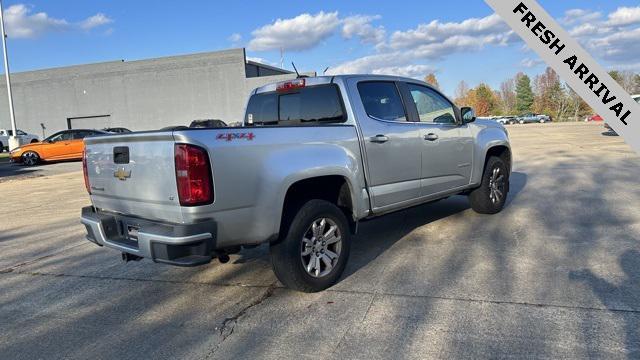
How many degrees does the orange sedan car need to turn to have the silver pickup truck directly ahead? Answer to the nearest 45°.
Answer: approximately 90° to its left

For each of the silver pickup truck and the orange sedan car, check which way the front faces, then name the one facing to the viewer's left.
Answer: the orange sedan car

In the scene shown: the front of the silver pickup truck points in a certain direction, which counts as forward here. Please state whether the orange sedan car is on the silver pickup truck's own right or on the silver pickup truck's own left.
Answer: on the silver pickup truck's own left

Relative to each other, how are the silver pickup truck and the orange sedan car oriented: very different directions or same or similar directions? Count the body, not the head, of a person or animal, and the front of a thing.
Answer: very different directions

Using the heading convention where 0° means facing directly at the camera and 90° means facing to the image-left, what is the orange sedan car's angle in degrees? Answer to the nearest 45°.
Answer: approximately 90°

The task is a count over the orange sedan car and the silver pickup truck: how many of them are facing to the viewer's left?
1

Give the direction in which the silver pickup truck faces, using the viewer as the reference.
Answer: facing away from the viewer and to the right of the viewer
